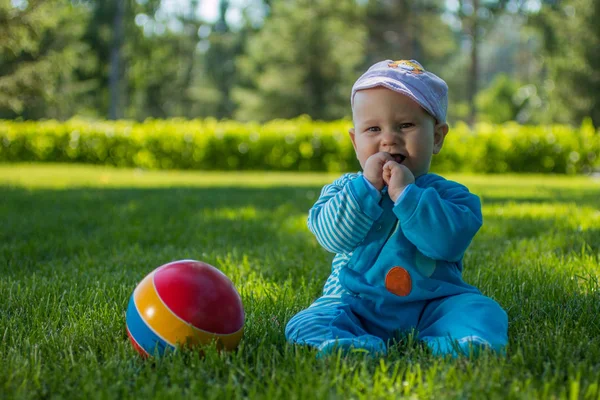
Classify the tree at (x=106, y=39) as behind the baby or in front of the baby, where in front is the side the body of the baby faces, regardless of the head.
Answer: behind

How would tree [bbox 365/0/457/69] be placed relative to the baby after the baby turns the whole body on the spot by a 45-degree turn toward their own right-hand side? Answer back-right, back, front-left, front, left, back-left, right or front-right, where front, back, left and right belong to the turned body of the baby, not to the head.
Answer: back-right

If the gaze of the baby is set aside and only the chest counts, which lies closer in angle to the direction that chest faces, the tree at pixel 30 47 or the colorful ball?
the colorful ball

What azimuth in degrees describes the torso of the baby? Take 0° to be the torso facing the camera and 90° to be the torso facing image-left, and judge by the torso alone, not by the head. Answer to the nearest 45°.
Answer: approximately 0°

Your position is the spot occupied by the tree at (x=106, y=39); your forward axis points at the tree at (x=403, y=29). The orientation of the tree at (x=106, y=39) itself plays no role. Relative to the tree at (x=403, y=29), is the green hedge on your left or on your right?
right

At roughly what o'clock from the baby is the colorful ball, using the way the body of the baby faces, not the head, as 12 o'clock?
The colorful ball is roughly at 2 o'clock from the baby.

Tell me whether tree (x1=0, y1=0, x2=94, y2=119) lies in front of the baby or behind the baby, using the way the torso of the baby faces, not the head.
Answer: behind

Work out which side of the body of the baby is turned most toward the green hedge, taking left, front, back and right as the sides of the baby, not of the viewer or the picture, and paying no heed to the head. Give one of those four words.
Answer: back
